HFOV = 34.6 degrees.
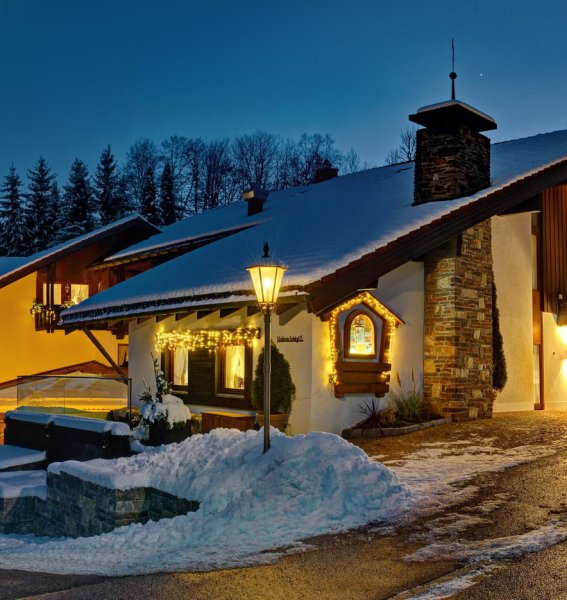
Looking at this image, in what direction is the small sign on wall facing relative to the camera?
toward the camera

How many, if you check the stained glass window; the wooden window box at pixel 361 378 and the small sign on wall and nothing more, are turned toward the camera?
3

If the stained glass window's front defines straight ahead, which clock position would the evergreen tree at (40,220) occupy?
The evergreen tree is roughly at 5 o'clock from the stained glass window.

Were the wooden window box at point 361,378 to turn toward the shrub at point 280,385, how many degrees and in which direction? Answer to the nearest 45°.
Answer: approximately 90° to its right

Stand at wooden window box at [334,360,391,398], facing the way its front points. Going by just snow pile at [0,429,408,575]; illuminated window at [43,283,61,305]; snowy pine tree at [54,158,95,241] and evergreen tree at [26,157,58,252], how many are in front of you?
1

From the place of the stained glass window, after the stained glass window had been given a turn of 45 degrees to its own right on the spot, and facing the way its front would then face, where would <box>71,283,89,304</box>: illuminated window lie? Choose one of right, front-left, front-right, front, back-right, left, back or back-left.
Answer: right

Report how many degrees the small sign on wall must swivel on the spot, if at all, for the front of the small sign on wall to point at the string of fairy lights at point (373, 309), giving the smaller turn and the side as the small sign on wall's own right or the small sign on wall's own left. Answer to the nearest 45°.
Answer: approximately 90° to the small sign on wall's own left

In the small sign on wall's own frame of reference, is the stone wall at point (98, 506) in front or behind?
in front

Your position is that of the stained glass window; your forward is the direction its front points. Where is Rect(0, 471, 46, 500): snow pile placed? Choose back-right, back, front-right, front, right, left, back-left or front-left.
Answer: right

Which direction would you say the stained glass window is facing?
toward the camera

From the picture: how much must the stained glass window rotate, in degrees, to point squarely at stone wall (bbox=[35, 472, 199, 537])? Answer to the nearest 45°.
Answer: approximately 45° to its right

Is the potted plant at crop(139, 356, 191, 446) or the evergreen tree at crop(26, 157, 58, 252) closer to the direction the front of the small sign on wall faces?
the potted plant
